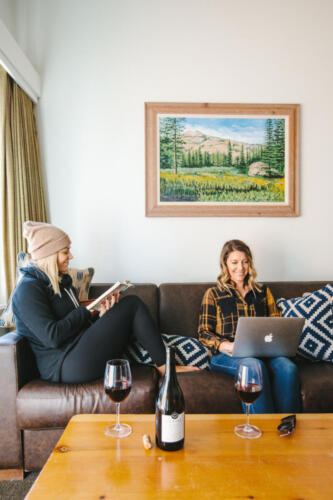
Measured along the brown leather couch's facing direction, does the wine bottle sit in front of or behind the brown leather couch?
in front

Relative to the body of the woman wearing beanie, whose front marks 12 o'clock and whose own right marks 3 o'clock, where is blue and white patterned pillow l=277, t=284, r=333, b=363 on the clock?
The blue and white patterned pillow is roughly at 12 o'clock from the woman wearing beanie.

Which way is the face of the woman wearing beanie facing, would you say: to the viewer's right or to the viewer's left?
to the viewer's right

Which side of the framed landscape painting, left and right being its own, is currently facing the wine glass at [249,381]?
front

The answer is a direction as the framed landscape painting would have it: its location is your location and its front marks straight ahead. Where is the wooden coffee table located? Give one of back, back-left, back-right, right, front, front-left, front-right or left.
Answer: front

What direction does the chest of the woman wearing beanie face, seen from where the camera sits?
to the viewer's right

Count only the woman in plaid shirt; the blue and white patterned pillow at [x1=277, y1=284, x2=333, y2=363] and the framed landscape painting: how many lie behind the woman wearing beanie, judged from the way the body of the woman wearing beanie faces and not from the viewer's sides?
0

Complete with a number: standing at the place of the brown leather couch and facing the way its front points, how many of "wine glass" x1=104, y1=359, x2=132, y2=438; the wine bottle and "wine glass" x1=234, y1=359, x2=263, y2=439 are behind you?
0

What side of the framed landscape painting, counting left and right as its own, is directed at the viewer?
front

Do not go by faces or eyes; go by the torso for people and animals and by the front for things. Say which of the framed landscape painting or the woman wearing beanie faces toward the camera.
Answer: the framed landscape painting

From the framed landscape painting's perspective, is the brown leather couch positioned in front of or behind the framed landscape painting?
in front

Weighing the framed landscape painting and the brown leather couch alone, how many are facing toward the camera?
2

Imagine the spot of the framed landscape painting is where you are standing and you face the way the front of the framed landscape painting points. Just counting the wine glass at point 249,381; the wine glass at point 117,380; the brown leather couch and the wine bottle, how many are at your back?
0

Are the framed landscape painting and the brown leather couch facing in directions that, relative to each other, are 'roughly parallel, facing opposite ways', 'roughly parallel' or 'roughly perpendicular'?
roughly parallel

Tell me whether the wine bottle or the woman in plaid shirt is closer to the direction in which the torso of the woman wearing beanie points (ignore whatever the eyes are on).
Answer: the woman in plaid shirt

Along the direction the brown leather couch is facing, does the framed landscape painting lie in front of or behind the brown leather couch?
behind

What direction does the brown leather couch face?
toward the camera
